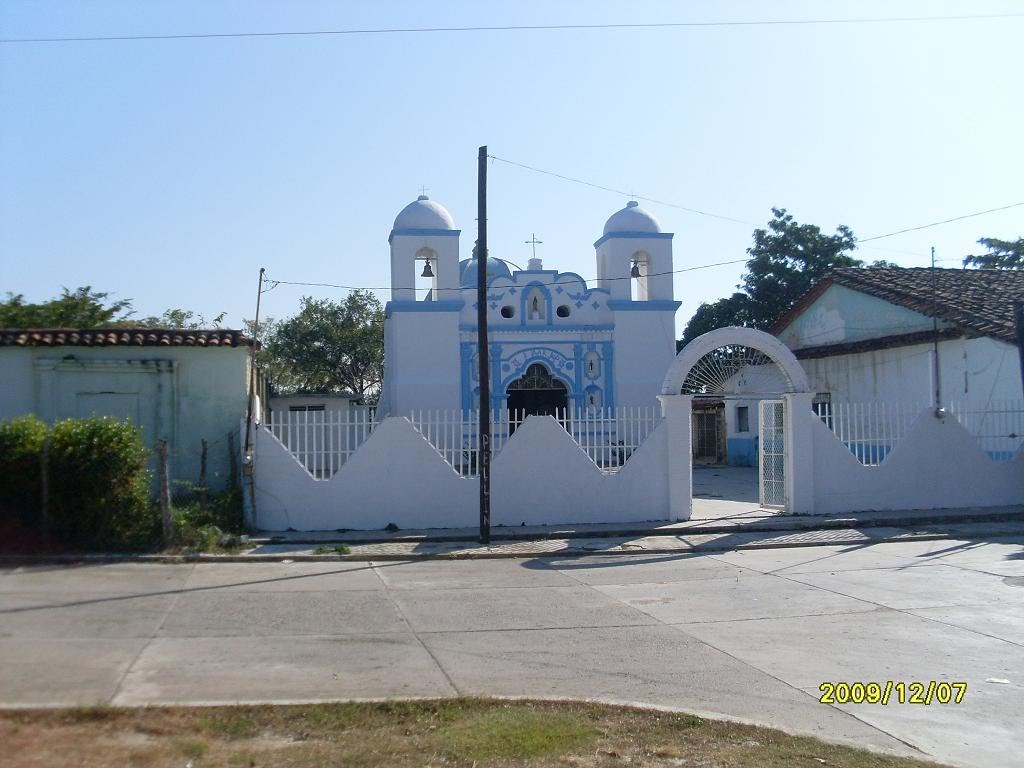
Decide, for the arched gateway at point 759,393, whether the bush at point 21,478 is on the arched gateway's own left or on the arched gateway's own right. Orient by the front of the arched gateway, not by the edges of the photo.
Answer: on the arched gateway's own right

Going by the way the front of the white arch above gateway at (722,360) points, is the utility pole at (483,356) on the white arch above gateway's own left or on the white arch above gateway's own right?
on the white arch above gateway's own right

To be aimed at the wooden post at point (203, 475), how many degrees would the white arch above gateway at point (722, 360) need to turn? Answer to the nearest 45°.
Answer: approximately 90° to its right

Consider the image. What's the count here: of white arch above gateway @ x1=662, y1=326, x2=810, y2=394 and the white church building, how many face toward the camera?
2

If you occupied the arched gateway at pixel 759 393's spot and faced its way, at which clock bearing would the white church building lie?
The white church building is roughly at 5 o'clock from the arched gateway.

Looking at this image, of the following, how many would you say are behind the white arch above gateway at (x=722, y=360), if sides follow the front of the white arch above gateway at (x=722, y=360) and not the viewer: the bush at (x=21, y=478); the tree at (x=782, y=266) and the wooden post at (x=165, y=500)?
1

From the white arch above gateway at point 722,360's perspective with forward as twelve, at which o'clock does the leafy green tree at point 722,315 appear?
The leafy green tree is roughly at 6 o'clock from the white arch above gateway.

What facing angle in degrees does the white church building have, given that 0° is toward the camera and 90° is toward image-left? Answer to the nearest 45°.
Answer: approximately 0°

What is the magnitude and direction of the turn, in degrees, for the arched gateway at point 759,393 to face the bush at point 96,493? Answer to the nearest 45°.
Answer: approximately 45° to its right

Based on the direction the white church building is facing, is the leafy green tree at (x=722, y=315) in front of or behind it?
behind

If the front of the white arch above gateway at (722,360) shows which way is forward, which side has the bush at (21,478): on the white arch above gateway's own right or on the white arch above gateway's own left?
on the white arch above gateway's own right

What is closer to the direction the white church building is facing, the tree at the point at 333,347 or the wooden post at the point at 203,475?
the wooden post

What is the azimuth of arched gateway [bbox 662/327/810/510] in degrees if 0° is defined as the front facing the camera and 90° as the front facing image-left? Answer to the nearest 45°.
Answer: approximately 0°

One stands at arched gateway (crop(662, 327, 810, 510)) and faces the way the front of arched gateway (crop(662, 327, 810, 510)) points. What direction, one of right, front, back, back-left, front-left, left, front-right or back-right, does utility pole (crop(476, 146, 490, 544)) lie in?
front-right
